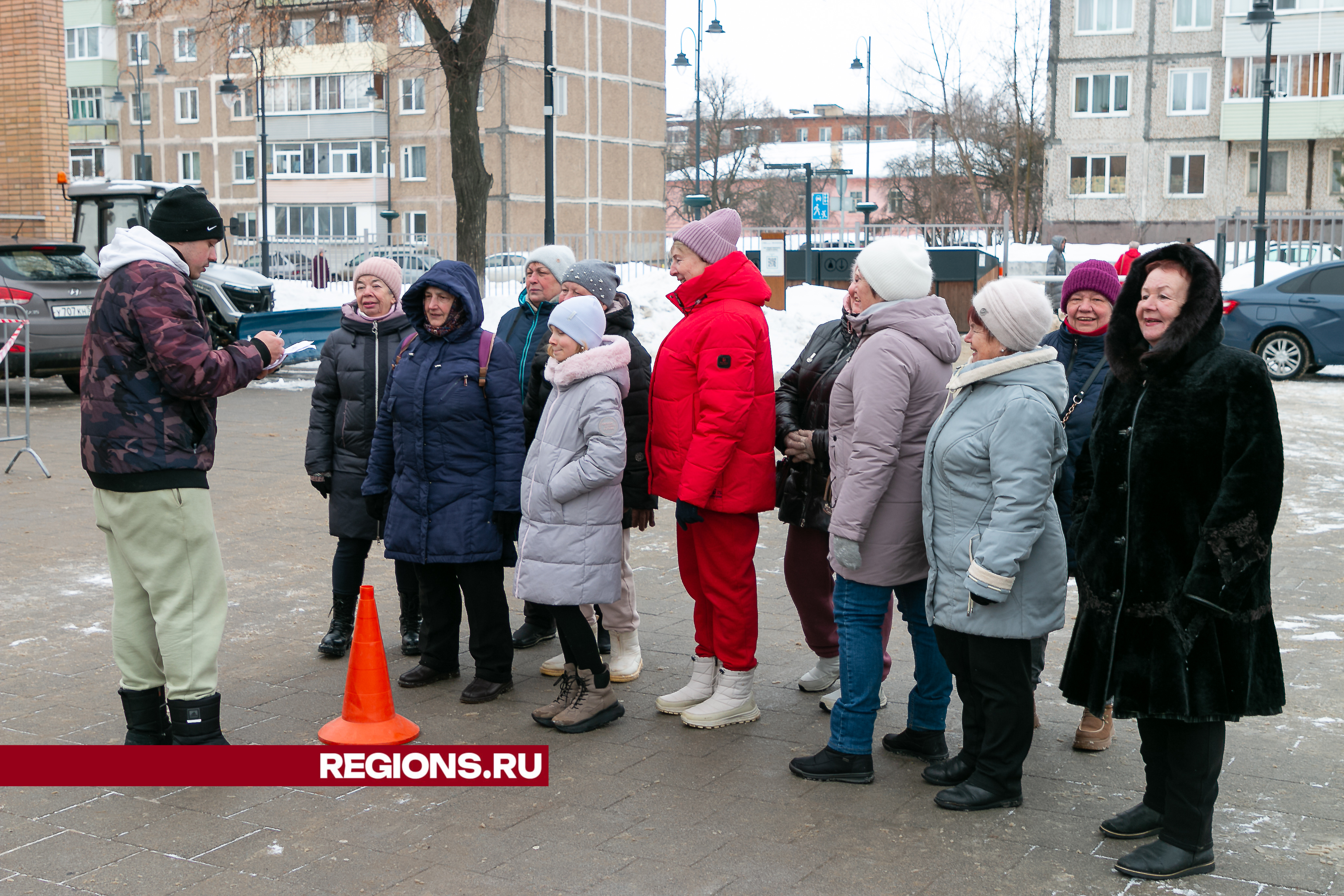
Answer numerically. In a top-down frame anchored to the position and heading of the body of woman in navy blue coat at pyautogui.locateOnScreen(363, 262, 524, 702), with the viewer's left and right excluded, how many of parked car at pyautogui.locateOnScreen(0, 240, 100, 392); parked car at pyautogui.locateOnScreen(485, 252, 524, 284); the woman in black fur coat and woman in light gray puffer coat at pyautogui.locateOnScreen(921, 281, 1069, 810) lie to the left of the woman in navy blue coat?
2

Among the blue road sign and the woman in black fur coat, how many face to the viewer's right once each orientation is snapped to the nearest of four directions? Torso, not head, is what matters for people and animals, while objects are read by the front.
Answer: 0

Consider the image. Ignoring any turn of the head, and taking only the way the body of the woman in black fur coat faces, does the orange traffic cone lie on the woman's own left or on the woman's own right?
on the woman's own right

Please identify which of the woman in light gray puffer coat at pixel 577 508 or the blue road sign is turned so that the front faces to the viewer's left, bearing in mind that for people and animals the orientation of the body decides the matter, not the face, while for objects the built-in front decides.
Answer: the woman in light gray puffer coat

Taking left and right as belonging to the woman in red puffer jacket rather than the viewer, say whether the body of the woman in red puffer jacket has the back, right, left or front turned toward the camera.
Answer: left

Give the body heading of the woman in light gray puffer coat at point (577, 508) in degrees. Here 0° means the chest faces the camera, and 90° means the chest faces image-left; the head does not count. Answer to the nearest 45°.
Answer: approximately 90°

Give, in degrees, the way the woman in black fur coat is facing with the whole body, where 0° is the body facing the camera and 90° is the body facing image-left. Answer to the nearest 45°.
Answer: approximately 45°

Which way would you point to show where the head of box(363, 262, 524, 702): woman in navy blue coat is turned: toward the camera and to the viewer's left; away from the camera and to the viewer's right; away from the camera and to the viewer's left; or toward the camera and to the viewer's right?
toward the camera and to the viewer's left

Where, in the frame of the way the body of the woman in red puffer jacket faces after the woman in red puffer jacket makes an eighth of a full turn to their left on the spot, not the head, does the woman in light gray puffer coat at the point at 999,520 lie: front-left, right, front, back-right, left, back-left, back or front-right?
left

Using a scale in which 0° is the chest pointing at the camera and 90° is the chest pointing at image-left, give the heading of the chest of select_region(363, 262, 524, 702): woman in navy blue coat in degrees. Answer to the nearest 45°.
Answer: approximately 45°

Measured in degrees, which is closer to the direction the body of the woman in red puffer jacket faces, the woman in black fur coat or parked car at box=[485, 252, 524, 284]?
the parked car

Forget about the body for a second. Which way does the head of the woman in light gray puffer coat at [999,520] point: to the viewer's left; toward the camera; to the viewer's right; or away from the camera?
to the viewer's left

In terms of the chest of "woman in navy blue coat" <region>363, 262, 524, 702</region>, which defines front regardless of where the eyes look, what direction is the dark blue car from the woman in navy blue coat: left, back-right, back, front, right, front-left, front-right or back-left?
back

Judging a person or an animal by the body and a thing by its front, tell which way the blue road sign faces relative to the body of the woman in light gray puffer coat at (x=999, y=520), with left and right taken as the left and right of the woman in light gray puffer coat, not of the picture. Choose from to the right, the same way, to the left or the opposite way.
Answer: to the left

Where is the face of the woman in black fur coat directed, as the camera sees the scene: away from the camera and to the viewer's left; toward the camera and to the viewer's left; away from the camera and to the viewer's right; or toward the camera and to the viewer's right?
toward the camera and to the viewer's left

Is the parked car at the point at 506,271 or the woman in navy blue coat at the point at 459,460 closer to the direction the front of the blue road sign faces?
the woman in navy blue coat
